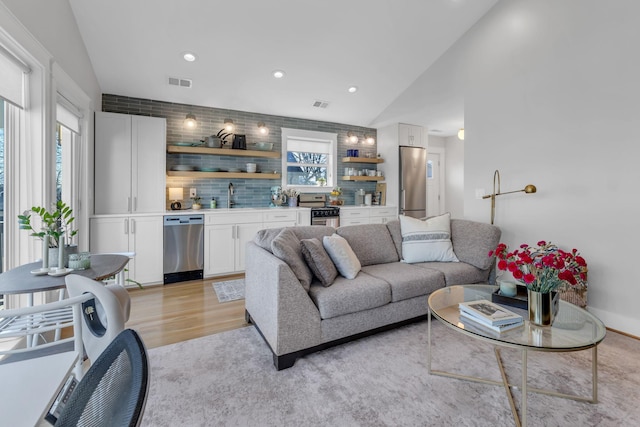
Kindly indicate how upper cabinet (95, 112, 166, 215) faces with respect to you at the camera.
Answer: facing the viewer

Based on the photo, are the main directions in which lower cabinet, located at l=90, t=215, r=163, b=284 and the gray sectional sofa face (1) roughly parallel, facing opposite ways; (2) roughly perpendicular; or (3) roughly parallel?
roughly parallel

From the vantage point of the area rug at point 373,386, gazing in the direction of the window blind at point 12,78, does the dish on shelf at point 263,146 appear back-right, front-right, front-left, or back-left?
front-right

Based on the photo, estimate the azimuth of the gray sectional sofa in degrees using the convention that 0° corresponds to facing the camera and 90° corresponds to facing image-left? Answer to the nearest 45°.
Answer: approximately 315°

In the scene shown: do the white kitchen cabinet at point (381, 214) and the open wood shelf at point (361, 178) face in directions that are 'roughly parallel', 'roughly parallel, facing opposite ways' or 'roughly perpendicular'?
roughly parallel

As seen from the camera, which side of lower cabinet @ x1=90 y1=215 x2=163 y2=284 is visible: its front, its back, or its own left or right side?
front

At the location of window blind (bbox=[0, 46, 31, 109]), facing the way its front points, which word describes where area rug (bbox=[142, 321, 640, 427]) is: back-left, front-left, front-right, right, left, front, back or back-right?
front

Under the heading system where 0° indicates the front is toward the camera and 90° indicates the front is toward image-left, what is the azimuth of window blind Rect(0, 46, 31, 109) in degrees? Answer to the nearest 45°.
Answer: approximately 315°

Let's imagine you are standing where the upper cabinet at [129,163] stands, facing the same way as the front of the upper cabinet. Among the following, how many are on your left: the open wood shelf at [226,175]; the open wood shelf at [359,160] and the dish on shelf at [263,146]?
3

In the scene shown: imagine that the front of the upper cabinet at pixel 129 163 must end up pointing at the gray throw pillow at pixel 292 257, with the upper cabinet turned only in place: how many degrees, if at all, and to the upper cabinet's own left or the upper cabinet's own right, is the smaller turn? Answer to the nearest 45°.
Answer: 0° — it already faces it

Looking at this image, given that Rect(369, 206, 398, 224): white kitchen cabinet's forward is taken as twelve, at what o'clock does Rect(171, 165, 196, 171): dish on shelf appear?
The dish on shelf is roughly at 2 o'clock from the white kitchen cabinet.

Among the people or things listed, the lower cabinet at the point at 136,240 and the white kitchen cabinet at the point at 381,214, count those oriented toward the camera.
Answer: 2

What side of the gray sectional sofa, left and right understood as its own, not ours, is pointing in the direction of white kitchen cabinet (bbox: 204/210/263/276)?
back
